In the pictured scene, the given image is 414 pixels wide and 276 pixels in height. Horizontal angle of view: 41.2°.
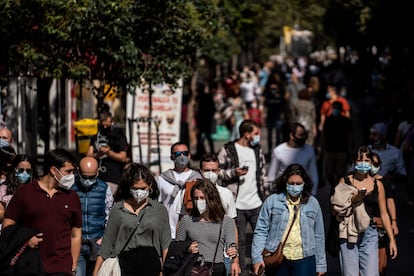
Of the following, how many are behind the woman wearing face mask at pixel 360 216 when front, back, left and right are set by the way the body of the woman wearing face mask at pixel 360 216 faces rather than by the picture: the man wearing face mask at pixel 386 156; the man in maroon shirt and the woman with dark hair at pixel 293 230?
1

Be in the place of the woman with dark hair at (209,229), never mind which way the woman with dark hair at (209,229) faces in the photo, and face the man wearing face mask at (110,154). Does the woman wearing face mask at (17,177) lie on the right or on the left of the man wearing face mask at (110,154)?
left

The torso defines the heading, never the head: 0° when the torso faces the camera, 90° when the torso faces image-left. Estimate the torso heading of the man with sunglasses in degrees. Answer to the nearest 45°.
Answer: approximately 0°

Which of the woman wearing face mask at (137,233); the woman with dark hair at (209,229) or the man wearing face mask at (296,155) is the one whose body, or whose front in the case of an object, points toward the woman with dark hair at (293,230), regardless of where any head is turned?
the man wearing face mask

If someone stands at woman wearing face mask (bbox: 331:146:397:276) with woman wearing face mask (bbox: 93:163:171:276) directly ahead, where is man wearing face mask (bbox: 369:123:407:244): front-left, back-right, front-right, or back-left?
back-right
